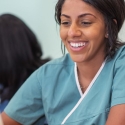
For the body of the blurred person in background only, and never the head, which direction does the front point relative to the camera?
away from the camera

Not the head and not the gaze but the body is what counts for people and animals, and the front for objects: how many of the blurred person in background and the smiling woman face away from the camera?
1

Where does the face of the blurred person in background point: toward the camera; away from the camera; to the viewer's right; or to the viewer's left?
away from the camera

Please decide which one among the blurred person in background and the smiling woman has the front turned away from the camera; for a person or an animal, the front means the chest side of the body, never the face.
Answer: the blurred person in background

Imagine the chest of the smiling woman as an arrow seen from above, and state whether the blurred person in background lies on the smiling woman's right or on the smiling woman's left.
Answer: on the smiling woman's right

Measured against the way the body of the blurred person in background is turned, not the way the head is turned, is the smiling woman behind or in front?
behind

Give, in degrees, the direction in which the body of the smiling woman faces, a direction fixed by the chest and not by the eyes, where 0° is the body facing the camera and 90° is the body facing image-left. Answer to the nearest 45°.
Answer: approximately 45°
